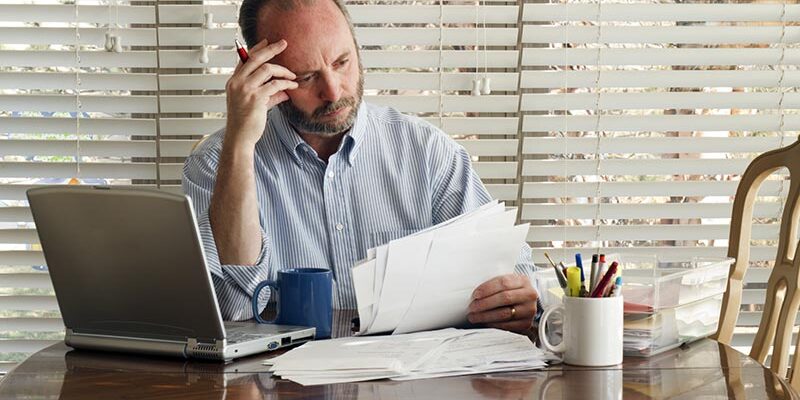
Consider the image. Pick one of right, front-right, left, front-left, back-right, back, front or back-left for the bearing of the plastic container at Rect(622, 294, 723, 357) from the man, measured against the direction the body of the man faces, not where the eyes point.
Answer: front-left

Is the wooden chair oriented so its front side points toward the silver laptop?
yes

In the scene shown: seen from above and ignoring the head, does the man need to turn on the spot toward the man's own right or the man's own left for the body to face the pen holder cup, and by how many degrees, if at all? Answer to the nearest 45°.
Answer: approximately 45° to the man's own left

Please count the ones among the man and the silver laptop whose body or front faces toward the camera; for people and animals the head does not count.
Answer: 1

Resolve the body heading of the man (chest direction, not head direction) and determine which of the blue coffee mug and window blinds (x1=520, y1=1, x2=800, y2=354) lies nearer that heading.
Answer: the blue coffee mug

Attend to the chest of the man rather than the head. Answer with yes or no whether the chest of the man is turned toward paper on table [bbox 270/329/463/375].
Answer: yes

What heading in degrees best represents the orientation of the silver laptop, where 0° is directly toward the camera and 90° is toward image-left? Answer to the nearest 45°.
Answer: approximately 225°

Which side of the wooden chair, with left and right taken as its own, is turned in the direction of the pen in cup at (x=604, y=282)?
front

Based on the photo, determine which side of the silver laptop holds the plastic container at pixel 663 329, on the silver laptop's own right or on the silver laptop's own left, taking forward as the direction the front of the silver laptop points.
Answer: on the silver laptop's own right

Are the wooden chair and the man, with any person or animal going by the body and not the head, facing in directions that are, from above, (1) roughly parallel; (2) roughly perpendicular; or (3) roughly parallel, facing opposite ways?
roughly perpendicular

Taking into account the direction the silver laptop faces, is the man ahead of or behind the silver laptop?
ahead

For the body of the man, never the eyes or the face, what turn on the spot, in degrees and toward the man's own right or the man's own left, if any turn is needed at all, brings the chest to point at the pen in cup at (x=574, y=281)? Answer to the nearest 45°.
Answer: approximately 45° to the man's own left
